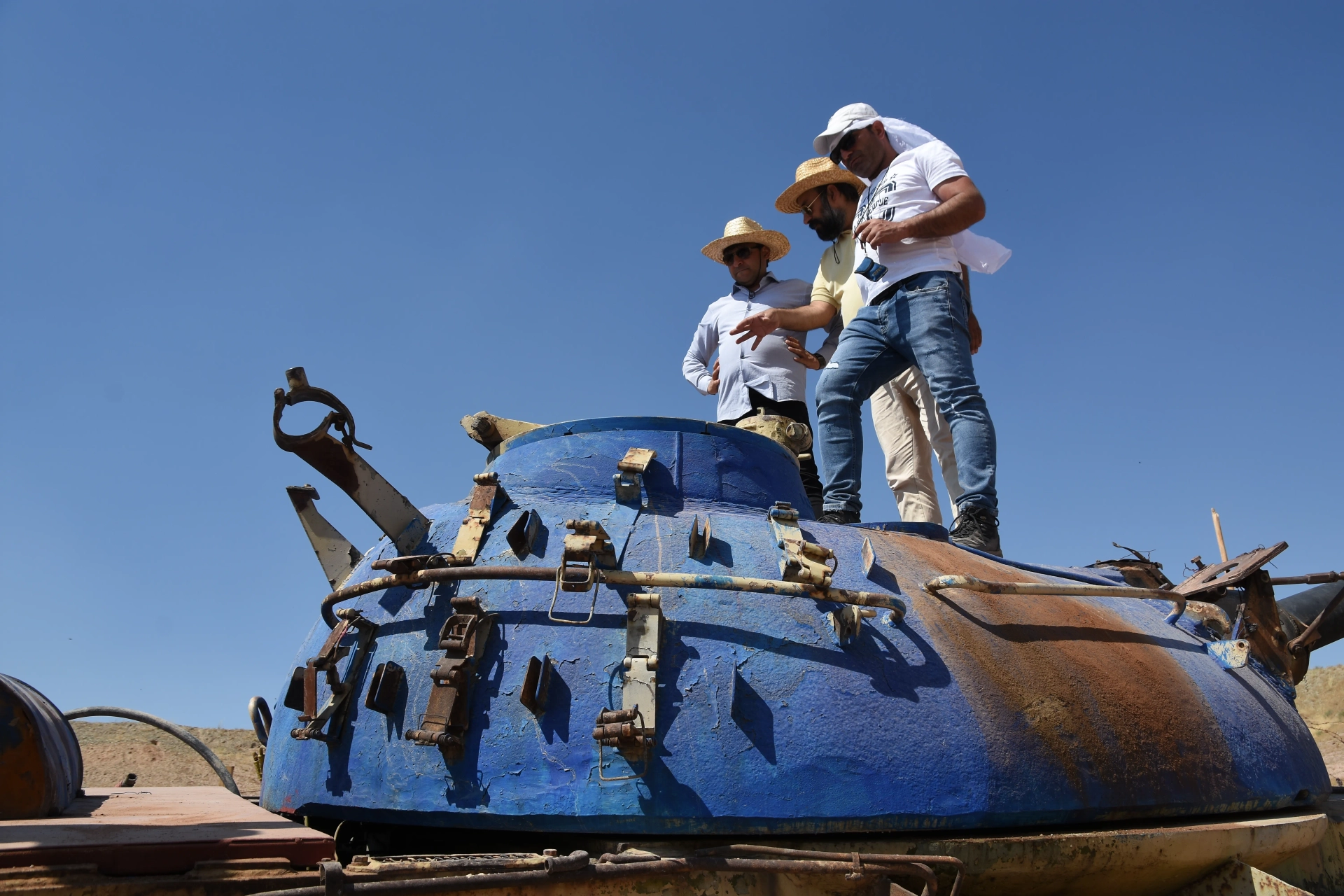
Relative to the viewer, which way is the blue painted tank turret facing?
to the viewer's right

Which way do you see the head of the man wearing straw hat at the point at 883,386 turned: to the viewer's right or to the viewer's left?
to the viewer's left
